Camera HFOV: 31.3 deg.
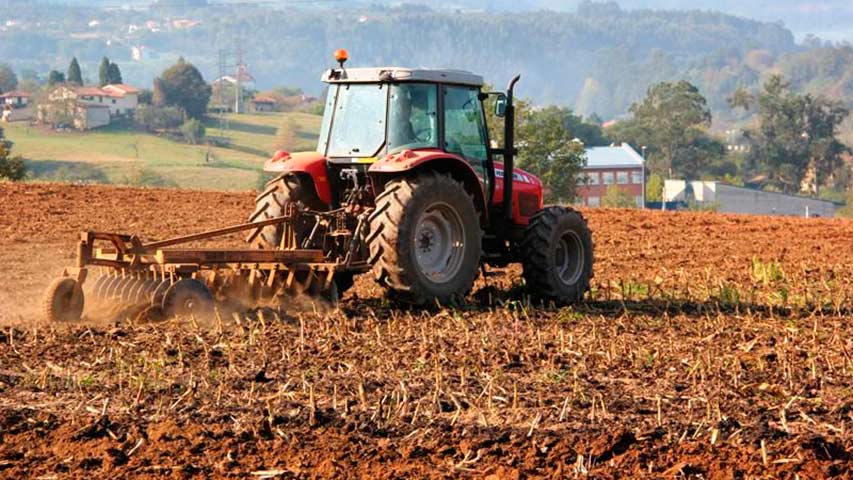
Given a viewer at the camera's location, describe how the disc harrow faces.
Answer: facing away from the viewer and to the right of the viewer

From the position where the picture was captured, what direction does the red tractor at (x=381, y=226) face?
facing away from the viewer and to the right of the viewer
